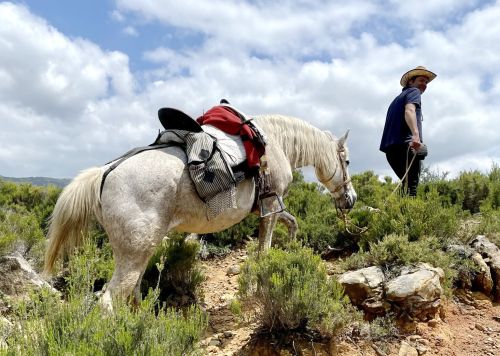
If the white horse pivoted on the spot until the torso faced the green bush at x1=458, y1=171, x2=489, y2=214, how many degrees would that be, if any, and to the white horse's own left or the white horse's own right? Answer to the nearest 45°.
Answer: approximately 45° to the white horse's own left

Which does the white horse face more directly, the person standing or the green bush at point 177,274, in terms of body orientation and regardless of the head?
the person standing

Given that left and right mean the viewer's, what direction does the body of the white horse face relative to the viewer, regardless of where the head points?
facing to the right of the viewer

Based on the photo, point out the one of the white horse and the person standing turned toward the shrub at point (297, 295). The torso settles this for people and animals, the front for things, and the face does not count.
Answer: the white horse
